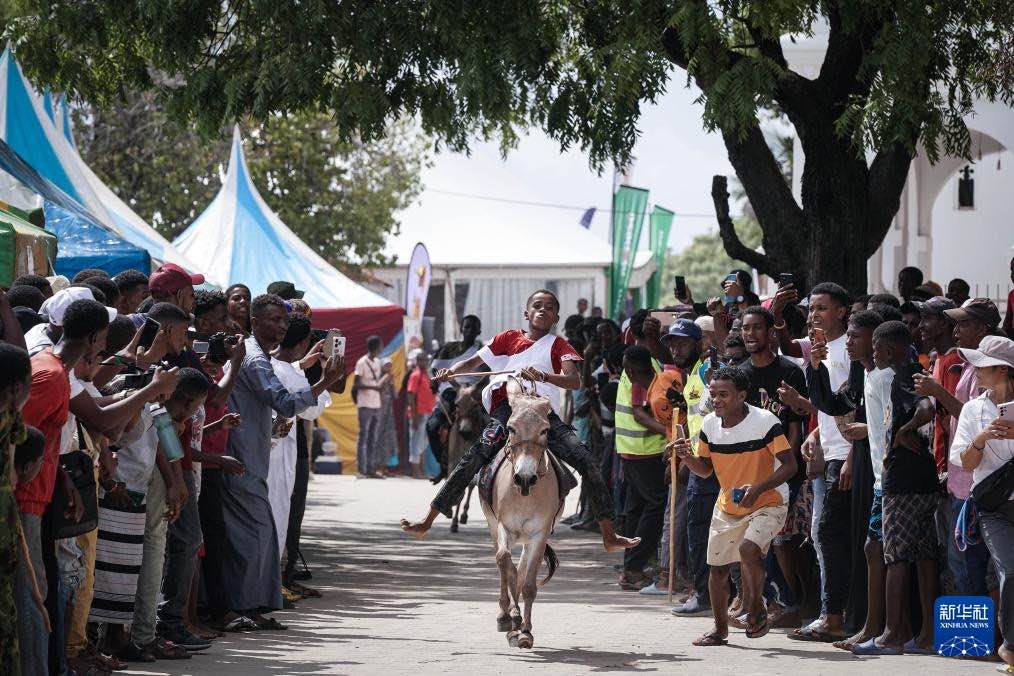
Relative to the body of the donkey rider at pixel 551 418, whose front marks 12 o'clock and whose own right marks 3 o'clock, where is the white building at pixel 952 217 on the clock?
The white building is roughly at 7 o'clock from the donkey rider.

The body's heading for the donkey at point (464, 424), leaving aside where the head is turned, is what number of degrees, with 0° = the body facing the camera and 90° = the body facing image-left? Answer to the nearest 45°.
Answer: approximately 0°

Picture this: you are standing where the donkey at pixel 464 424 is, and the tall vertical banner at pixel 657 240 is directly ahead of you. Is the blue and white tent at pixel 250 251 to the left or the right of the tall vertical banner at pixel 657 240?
left

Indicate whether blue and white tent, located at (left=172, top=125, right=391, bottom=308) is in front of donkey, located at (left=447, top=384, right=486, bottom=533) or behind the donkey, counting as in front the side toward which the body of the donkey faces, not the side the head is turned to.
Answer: behind

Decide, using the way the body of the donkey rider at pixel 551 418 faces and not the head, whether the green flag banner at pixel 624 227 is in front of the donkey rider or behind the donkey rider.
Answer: behind

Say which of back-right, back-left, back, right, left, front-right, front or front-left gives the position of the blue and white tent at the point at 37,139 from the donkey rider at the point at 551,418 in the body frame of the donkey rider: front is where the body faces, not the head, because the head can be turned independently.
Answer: back-right

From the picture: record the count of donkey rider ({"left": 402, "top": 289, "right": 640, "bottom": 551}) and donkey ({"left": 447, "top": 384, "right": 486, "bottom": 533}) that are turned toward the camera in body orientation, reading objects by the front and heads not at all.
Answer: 2

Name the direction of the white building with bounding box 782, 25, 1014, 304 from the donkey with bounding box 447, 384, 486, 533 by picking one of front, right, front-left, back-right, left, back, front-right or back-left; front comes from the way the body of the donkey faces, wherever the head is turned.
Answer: back-left

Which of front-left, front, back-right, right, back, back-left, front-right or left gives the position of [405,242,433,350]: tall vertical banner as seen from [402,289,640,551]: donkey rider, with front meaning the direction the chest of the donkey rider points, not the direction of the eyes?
back
